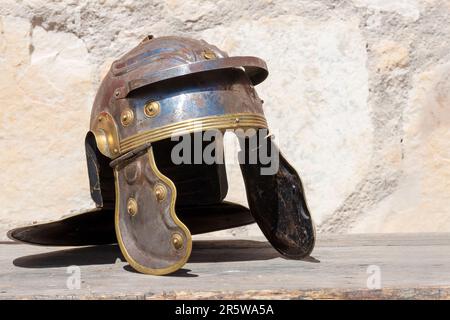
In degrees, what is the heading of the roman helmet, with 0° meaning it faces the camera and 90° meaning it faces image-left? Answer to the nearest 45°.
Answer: approximately 315°
